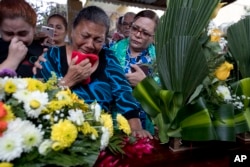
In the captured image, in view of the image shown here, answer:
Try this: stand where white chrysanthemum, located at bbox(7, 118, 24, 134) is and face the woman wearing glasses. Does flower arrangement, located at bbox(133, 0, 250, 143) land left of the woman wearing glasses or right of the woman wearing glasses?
right

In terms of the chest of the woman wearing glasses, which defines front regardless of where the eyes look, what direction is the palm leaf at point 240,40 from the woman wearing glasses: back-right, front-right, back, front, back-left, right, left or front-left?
front-left

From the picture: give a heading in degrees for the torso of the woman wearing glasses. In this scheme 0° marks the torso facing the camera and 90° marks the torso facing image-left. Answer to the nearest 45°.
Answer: approximately 0°

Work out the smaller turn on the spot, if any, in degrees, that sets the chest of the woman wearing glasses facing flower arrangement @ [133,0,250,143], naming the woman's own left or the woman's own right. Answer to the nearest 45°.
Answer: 0° — they already face it

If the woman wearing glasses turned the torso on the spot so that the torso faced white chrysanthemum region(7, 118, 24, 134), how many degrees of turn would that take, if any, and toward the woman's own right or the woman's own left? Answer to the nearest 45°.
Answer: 0° — they already face it

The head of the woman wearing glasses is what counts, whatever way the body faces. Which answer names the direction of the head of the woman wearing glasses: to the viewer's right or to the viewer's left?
to the viewer's left
